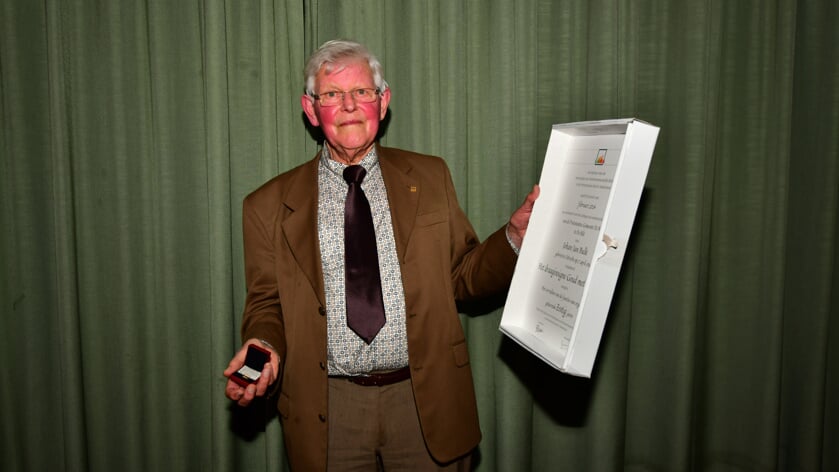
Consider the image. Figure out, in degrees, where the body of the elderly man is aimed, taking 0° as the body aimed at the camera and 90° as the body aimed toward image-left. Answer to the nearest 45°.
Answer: approximately 0°
